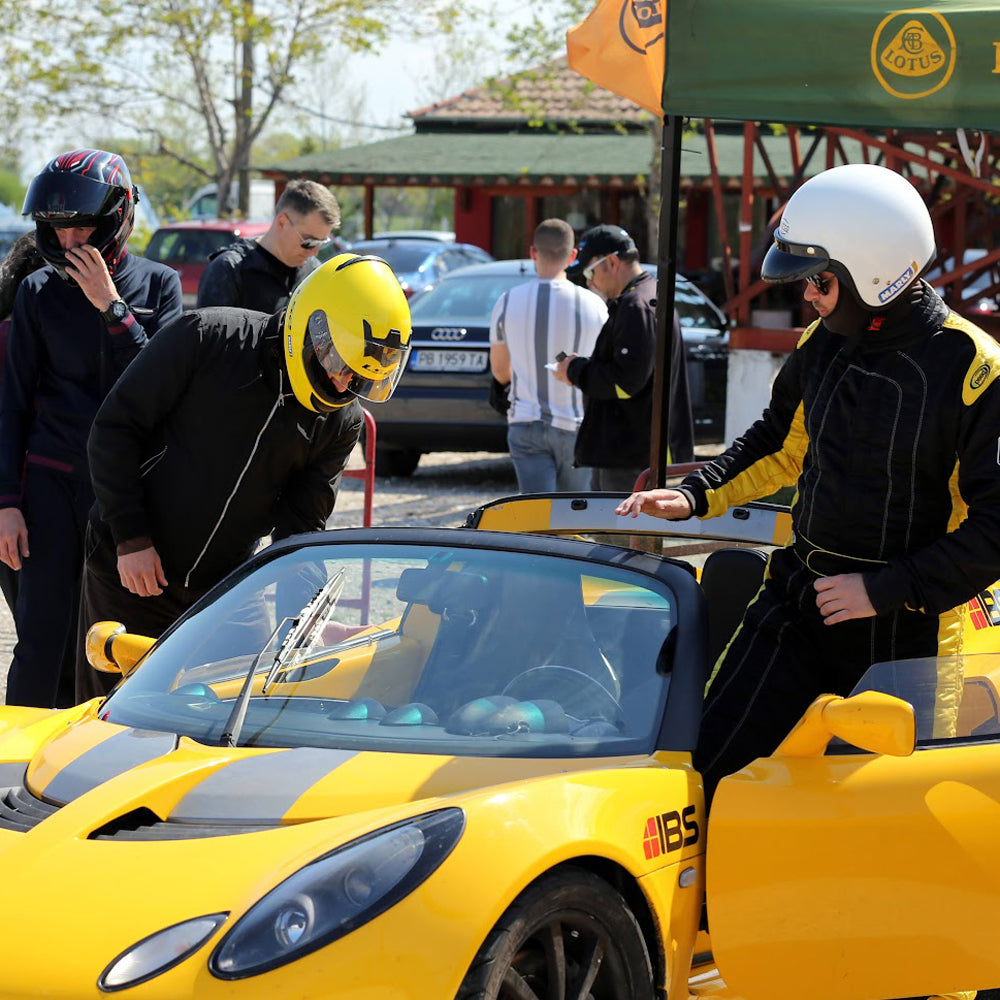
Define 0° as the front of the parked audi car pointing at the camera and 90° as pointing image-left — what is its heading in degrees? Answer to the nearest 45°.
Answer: approximately 225°

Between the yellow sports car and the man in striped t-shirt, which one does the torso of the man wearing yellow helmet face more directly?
the yellow sports car

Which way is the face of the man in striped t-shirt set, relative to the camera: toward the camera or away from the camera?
away from the camera

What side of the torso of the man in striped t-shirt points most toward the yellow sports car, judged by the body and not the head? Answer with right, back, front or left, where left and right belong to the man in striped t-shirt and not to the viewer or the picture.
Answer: back

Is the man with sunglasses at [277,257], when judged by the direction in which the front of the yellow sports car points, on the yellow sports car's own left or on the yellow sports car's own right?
on the yellow sports car's own right

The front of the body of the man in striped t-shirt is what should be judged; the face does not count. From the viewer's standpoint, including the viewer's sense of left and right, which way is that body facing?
facing away from the viewer

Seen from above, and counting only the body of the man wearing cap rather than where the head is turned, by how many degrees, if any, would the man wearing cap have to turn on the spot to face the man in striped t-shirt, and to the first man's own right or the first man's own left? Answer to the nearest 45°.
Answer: approximately 45° to the first man's own right

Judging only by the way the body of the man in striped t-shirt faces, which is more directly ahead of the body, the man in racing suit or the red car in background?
the red car in background

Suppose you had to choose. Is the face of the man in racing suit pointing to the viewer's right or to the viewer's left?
to the viewer's left

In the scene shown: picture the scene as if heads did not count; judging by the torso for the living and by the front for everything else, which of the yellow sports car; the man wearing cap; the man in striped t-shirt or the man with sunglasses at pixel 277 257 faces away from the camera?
the man in striped t-shirt

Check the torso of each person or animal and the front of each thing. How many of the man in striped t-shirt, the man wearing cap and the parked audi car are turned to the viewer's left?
1

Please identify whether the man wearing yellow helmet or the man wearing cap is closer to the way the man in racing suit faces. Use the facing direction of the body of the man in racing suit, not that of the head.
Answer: the man wearing yellow helmet

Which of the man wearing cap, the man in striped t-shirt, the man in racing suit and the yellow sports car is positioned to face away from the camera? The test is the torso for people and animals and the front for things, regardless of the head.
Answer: the man in striped t-shirt
